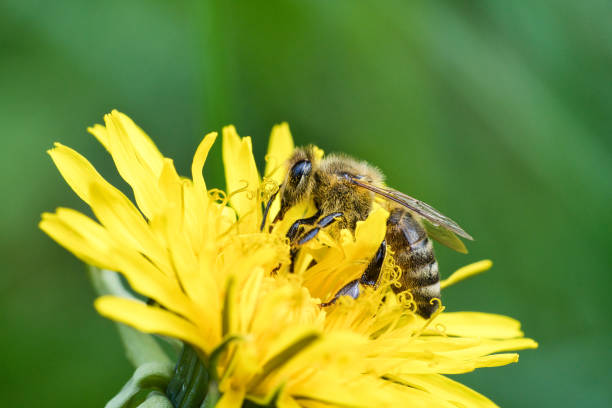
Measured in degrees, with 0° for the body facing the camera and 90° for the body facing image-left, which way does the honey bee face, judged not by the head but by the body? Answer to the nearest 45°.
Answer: approximately 90°
